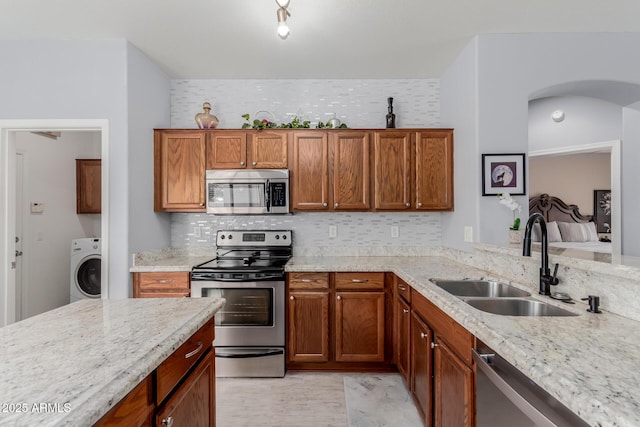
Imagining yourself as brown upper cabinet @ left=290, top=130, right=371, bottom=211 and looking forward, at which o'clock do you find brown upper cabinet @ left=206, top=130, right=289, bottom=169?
brown upper cabinet @ left=206, top=130, right=289, bottom=169 is roughly at 3 o'clock from brown upper cabinet @ left=290, top=130, right=371, bottom=211.

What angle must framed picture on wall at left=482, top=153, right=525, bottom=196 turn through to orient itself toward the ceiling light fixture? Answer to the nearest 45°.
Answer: approximately 45° to its right

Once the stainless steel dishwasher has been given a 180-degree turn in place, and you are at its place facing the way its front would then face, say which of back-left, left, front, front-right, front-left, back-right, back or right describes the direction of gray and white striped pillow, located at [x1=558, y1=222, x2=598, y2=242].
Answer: front-left

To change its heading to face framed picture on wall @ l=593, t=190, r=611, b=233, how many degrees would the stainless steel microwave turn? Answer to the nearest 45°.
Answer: approximately 90° to its left

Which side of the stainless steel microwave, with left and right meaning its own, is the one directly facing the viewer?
front

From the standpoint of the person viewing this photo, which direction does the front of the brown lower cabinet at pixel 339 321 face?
facing the viewer

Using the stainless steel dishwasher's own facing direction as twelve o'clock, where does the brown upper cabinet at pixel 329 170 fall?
The brown upper cabinet is roughly at 3 o'clock from the stainless steel dishwasher.

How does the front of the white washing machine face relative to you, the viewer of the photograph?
facing the viewer and to the right of the viewer

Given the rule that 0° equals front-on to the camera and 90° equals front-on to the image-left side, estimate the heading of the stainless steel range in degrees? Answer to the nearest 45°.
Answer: approximately 0°

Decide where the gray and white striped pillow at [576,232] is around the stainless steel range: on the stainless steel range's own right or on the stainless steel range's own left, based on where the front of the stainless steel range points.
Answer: on the stainless steel range's own left

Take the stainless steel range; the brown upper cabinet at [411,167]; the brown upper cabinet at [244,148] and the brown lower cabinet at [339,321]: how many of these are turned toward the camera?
4
